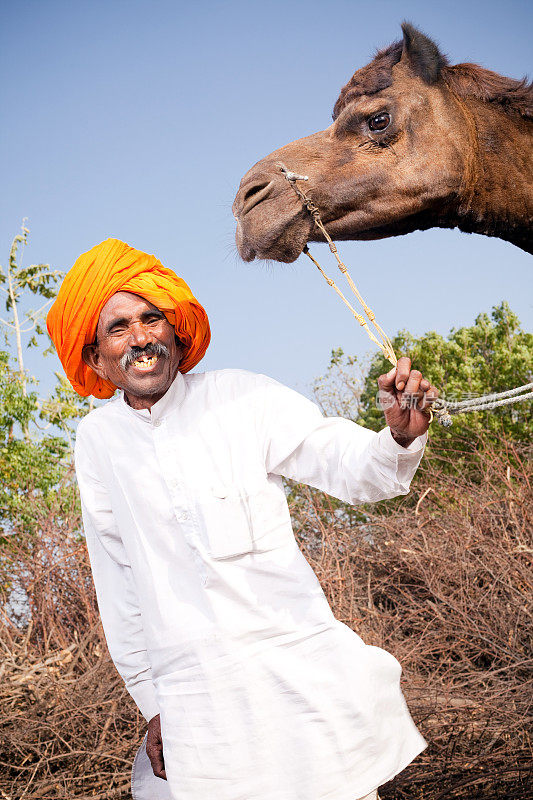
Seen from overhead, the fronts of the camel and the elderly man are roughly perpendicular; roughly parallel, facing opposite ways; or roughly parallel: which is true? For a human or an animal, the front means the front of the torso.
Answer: roughly perpendicular

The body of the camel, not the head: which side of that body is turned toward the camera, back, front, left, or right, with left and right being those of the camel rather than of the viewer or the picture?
left

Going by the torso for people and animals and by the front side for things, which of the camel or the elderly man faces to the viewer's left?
the camel

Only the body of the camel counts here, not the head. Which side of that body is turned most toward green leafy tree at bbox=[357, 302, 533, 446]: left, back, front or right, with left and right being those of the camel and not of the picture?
right

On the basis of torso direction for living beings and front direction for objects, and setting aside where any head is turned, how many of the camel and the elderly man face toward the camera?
1

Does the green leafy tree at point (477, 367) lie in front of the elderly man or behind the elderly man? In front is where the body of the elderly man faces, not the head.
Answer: behind

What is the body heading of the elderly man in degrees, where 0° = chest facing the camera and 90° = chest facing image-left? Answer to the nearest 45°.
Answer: approximately 0°
